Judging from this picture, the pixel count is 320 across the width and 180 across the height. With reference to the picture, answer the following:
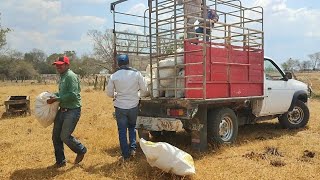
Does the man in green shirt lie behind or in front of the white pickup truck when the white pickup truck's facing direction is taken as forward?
behind

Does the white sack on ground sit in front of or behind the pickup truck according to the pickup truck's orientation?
behind

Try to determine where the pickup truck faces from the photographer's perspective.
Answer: facing away from the viewer and to the right of the viewer

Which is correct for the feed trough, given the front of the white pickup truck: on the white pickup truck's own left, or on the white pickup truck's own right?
on the white pickup truck's own left

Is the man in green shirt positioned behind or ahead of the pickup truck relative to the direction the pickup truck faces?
behind

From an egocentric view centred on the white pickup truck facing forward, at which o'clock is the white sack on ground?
The white sack on ground is roughly at 5 o'clock from the white pickup truck.
